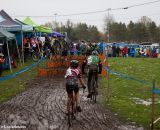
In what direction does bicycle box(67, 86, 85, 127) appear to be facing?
away from the camera

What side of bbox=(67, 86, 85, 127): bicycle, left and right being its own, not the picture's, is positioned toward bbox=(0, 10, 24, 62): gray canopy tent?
front

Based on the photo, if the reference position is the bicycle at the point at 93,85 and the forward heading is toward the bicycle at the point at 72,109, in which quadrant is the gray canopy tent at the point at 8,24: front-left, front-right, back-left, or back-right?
back-right

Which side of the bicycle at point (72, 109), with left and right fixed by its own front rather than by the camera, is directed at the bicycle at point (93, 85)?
front
